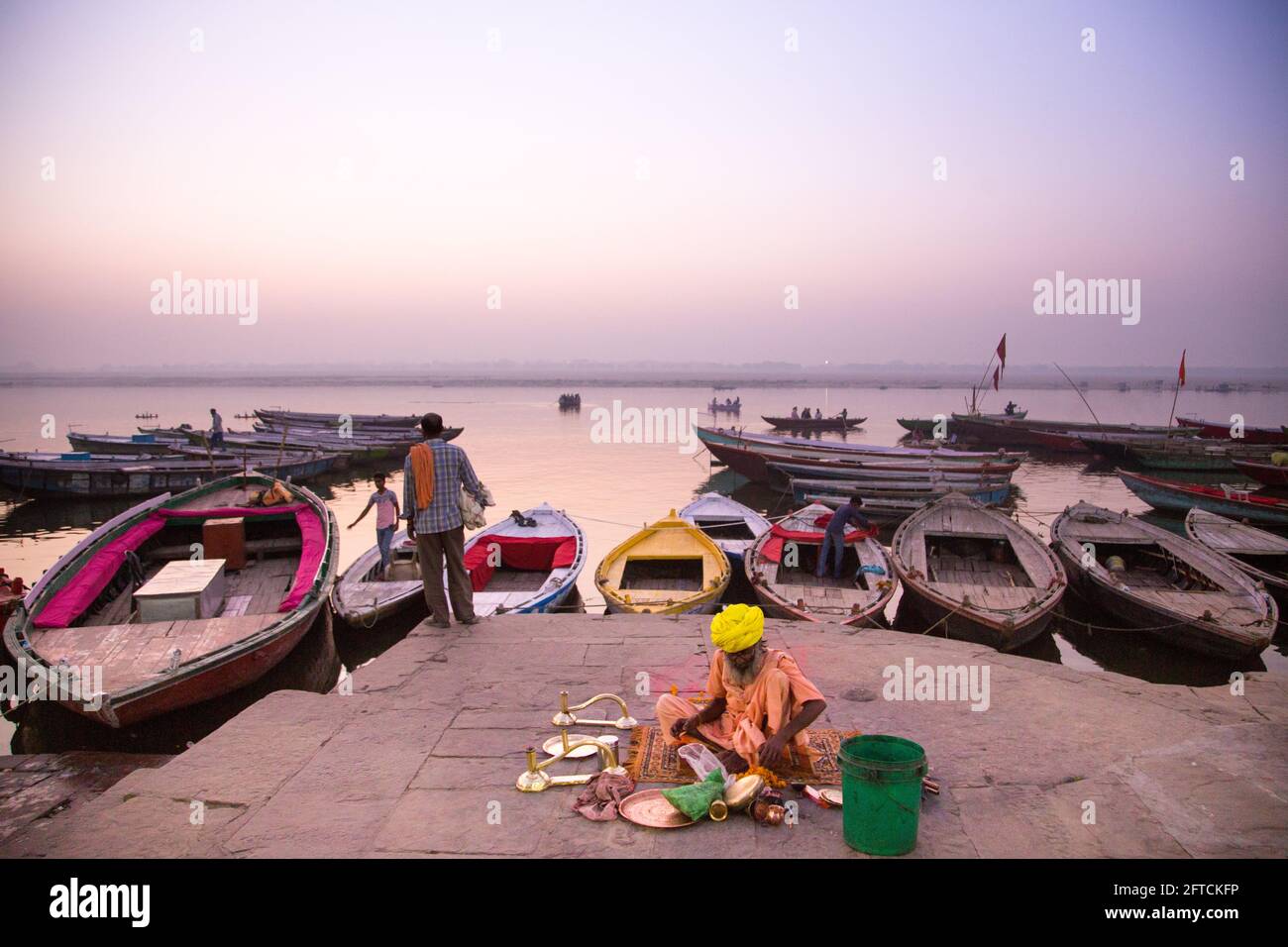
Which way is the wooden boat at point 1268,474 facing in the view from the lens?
facing to the left of the viewer

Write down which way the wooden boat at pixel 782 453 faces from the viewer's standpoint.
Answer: facing to the left of the viewer

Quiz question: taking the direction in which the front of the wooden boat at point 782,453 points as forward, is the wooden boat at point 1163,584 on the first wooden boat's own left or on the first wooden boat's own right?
on the first wooden boat's own left

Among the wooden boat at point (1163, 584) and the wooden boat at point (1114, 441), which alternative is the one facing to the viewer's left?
the wooden boat at point (1114, 441)

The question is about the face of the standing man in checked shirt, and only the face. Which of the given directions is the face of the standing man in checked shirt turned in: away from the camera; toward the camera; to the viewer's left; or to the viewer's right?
away from the camera

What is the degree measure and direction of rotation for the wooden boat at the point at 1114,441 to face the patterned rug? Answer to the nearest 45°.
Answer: approximately 90° to its left

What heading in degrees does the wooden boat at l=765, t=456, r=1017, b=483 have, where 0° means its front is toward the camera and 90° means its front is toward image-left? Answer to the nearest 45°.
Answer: approximately 90°

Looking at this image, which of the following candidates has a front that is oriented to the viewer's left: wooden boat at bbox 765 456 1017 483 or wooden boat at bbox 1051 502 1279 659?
wooden boat at bbox 765 456 1017 483

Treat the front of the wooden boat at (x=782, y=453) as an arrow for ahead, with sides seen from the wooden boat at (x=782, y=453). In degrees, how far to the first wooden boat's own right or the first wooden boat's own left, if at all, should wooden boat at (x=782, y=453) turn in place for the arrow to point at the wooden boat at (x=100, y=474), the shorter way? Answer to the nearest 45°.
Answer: approximately 45° to the first wooden boat's own left

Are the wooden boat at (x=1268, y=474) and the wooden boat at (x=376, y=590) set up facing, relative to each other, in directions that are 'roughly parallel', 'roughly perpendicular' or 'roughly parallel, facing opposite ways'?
roughly perpendicular

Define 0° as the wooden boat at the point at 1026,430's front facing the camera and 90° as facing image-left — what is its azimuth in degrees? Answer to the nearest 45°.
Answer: approximately 90°

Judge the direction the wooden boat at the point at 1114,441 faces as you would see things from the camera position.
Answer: facing to the left of the viewer
